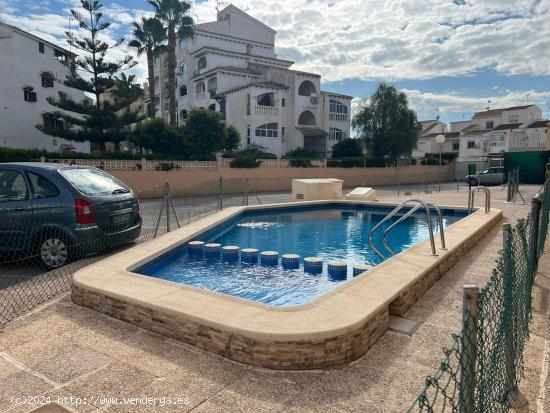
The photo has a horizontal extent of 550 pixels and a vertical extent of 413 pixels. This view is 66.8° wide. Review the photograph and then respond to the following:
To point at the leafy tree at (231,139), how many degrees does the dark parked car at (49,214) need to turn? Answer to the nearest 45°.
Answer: approximately 90° to its right

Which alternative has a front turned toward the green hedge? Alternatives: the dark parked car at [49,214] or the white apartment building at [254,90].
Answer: the white apartment building

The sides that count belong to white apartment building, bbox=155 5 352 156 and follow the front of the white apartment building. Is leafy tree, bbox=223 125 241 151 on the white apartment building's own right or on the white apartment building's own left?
on the white apartment building's own right

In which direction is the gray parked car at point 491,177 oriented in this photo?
to the viewer's left

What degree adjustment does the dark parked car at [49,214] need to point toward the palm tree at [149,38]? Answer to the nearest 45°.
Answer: approximately 45° to its right

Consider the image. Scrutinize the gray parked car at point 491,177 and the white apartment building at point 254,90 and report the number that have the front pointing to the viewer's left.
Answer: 1

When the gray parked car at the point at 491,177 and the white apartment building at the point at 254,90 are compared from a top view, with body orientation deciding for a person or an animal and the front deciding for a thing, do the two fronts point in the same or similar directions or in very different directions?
very different directions

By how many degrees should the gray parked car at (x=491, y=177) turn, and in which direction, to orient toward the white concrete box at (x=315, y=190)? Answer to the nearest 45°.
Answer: approximately 90° to its left

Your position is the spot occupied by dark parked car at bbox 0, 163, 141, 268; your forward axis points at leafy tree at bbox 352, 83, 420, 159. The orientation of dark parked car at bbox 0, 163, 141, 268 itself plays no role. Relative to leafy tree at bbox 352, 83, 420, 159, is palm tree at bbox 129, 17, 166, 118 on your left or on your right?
left

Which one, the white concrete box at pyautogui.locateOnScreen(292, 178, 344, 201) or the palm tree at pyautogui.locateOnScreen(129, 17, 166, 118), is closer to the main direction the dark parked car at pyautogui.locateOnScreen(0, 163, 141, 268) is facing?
the palm tree

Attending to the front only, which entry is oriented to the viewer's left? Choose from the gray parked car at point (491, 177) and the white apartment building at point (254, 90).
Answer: the gray parked car

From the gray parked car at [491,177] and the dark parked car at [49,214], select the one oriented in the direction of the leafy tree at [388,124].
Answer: the gray parked car at [491,177]

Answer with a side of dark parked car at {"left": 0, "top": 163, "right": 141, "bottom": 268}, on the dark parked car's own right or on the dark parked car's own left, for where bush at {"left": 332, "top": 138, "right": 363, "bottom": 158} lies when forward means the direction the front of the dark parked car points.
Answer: on the dark parked car's own right

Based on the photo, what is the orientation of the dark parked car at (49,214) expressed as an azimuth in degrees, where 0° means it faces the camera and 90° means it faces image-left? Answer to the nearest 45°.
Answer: approximately 135°

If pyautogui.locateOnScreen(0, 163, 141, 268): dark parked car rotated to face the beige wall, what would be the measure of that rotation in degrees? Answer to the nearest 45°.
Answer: approximately 90° to its right
